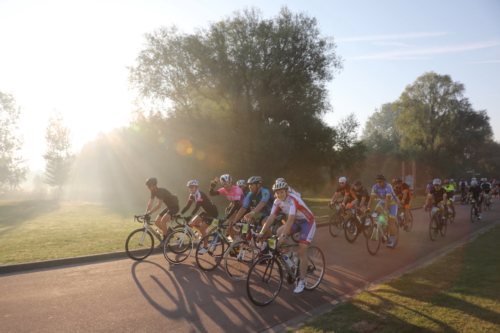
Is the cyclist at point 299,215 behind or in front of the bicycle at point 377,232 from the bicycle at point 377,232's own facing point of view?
in front

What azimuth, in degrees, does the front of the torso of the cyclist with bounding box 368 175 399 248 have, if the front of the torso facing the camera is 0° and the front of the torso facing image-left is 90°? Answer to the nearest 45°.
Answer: approximately 45°

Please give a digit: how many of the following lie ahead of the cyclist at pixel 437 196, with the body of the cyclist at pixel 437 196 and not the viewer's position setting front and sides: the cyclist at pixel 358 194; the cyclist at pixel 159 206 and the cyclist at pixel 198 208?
3

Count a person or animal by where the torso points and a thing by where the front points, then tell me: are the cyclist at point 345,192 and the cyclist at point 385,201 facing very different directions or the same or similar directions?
same or similar directions

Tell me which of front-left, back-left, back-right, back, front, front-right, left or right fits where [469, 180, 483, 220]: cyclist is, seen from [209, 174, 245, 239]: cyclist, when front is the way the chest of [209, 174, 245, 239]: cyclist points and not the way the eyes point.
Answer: back

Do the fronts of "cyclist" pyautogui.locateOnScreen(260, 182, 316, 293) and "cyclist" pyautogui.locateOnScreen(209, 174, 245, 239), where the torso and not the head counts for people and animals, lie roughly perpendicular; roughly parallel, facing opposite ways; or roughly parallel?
roughly parallel

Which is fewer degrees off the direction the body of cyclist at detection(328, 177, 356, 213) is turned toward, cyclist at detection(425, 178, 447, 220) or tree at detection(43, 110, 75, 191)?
the tree

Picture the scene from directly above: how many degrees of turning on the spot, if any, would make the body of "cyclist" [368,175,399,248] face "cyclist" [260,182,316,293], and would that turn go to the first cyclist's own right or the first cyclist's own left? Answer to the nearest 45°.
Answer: approximately 45° to the first cyclist's own left

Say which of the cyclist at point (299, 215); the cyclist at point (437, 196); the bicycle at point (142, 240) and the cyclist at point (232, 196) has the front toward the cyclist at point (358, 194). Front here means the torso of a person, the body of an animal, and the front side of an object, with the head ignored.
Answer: the cyclist at point (437, 196)

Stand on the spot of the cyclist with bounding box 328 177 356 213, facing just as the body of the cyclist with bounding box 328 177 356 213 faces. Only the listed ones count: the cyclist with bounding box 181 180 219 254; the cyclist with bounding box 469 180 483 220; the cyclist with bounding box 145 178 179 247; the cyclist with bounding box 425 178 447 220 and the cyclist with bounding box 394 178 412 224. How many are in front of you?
2

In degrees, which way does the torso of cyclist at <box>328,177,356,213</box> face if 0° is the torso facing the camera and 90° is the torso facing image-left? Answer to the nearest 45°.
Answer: approximately 45°

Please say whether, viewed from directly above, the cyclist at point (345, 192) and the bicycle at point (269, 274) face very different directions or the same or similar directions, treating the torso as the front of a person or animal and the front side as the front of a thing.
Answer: same or similar directions

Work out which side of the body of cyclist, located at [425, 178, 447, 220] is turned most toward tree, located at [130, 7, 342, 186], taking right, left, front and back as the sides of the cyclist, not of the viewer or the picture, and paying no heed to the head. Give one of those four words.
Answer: right

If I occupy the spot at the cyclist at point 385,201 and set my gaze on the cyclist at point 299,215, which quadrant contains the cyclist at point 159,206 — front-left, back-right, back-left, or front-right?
front-right

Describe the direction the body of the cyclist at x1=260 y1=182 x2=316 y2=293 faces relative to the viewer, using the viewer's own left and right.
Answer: facing the viewer and to the left of the viewer
